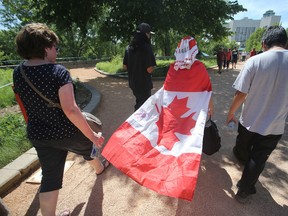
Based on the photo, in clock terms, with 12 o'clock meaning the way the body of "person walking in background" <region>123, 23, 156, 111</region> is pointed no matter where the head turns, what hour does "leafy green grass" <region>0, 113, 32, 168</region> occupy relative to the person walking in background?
The leafy green grass is roughly at 7 o'clock from the person walking in background.

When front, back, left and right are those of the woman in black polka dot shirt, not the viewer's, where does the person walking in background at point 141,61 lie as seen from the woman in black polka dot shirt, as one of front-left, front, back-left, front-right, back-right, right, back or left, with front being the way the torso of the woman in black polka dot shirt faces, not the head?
front

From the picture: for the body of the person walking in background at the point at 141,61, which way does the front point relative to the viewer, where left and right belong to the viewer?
facing away from the viewer and to the right of the viewer

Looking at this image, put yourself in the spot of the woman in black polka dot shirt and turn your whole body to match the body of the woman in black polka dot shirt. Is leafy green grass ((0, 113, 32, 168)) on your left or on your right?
on your left

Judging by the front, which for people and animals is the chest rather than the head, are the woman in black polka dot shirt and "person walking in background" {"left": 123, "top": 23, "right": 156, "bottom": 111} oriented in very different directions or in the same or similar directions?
same or similar directions

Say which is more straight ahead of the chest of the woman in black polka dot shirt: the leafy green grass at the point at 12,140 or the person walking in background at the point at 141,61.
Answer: the person walking in background

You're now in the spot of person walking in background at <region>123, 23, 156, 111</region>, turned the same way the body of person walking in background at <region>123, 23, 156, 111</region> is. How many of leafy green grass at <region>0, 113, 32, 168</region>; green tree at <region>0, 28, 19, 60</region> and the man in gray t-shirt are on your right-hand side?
1

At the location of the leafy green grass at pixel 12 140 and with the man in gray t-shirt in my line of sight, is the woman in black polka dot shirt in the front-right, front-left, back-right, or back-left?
front-right

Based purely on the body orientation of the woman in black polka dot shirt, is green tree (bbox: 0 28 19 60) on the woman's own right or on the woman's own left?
on the woman's own left

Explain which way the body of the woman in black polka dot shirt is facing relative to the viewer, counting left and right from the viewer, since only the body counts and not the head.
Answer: facing away from the viewer and to the right of the viewer

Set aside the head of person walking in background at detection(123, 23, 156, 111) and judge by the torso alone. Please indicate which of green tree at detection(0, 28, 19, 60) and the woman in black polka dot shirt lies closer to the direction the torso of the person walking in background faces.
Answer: the green tree

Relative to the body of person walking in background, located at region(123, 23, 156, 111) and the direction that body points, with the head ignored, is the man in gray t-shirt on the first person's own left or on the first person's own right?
on the first person's own right

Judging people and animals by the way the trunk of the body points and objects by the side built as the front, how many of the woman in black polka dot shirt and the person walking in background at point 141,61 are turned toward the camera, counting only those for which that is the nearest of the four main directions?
0

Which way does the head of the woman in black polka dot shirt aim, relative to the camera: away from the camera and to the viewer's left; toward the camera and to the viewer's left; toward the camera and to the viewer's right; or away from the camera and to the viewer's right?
away from the camera and to the viewer's right

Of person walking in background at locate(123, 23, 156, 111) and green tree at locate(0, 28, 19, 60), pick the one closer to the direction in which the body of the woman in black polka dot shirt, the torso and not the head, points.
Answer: the person walking in background

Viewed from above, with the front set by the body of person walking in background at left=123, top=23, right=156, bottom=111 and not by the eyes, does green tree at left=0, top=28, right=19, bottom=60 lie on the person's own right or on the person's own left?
on the person's own left
